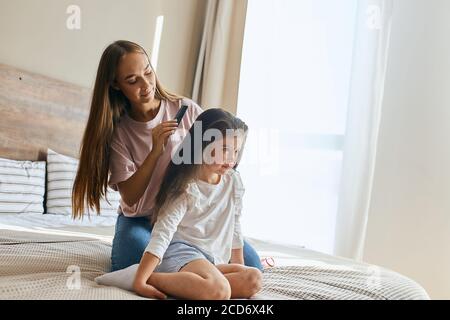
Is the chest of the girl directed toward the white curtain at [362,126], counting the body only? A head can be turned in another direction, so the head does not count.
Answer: no

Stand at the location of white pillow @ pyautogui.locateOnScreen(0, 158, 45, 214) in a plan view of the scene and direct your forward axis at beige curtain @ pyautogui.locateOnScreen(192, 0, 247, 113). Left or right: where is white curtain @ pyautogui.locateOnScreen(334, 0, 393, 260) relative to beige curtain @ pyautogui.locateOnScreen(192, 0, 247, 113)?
right

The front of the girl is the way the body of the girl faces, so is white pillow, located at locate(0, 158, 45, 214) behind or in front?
behind

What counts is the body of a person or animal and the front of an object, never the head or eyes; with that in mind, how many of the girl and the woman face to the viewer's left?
0

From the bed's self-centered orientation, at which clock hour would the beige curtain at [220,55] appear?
The beige curtain is roughly at 8 o'clock from the bed.

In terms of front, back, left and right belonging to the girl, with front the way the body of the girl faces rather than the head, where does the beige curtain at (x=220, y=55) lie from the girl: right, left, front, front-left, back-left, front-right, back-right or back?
back-left

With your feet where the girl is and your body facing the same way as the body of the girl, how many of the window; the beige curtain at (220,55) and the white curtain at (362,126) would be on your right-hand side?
0

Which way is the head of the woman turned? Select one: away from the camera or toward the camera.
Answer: toward the camera

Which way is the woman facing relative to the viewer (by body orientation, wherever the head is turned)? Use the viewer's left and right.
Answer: facing the viewer and to the right of the viewer

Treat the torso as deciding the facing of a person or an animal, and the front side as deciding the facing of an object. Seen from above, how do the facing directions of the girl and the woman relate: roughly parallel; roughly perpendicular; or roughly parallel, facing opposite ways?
roughly parallel
